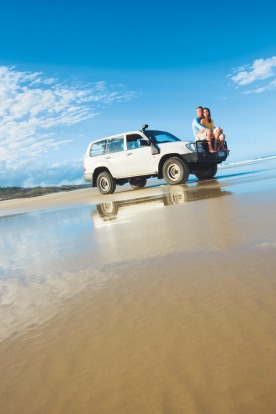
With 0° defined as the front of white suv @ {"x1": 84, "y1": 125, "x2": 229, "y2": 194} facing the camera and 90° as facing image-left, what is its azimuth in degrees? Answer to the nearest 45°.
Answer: approximately 315°
